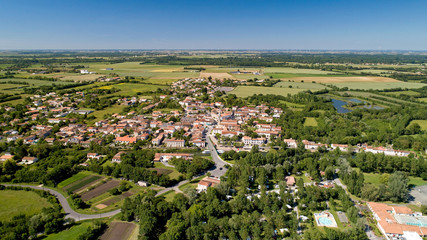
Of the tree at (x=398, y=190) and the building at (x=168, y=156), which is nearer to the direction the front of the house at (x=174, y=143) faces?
the building

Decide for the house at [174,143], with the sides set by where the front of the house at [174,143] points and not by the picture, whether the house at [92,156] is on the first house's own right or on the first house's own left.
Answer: on the first house's own right

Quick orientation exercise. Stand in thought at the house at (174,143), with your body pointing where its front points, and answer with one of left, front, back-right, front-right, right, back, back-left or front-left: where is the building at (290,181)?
front-left

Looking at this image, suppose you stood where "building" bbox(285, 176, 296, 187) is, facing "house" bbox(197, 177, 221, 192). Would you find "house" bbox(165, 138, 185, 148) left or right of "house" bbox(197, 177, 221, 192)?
right

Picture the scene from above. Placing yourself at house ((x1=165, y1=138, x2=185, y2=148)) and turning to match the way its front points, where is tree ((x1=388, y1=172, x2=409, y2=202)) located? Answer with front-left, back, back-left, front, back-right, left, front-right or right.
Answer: front-left

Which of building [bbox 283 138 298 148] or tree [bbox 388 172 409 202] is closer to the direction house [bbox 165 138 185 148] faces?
the tree
